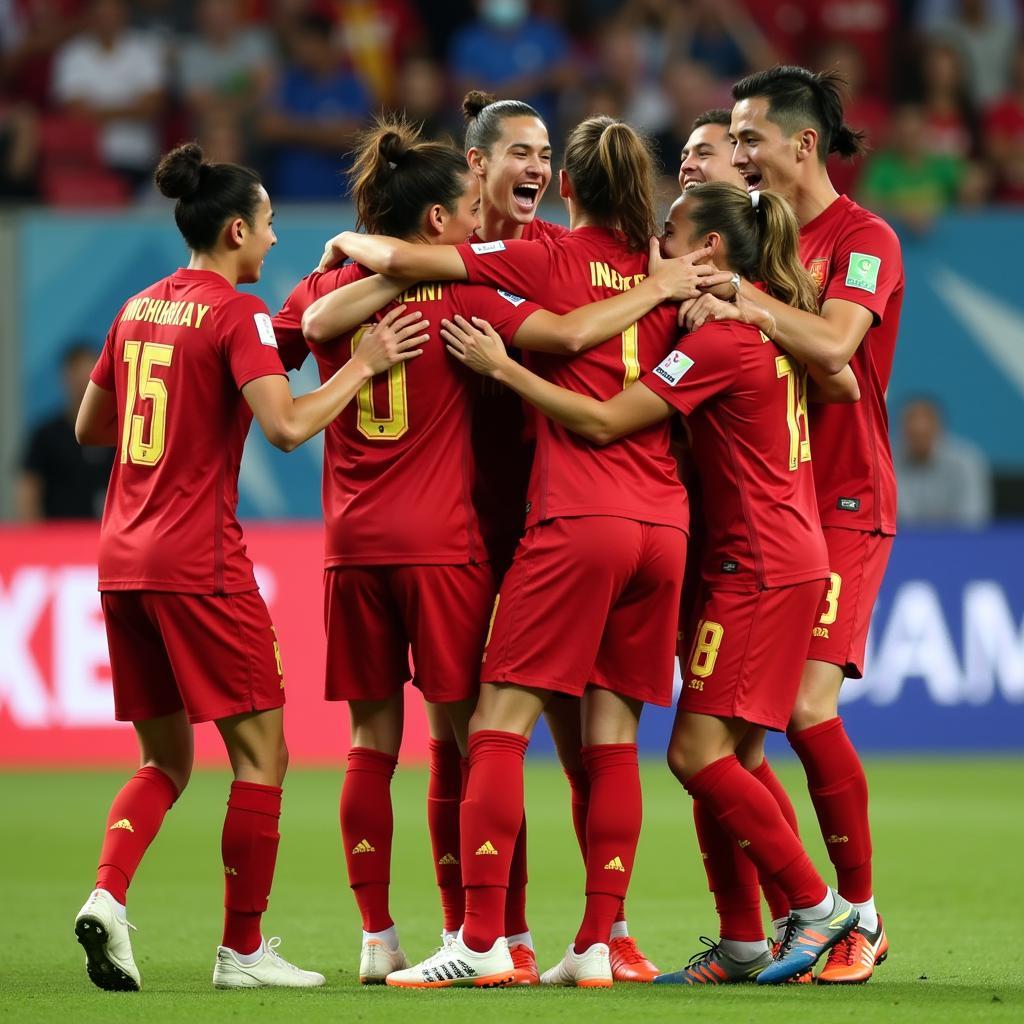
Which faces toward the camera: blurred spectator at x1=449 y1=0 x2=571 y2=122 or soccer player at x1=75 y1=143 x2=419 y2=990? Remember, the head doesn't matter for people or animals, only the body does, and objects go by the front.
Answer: the blurred spectator

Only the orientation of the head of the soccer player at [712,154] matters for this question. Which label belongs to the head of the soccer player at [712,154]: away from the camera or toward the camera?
toward the camera

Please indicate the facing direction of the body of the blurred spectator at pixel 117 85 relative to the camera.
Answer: toward the camera

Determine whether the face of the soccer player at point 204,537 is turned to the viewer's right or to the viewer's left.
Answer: to the viewer's right

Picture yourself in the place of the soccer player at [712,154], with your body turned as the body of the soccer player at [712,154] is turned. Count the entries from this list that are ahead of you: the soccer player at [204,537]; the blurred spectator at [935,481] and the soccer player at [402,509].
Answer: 2

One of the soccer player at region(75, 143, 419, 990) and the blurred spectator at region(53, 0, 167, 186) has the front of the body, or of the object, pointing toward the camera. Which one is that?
the blurred spectator

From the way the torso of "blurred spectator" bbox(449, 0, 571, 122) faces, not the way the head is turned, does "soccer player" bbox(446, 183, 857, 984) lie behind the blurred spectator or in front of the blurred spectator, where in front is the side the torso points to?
in front

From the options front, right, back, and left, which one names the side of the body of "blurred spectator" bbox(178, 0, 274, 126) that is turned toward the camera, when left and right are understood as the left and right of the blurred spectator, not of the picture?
front

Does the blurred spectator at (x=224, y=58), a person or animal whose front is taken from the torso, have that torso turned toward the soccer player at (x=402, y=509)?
yes

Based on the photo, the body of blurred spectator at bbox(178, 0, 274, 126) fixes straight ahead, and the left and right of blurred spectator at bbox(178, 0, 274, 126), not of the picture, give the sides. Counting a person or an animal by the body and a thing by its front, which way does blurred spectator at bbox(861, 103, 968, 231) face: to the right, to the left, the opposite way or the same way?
the same way

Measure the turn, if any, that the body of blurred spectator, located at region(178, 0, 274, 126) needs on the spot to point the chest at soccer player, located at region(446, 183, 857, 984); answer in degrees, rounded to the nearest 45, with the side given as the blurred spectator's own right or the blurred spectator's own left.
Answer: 0° — they already face them

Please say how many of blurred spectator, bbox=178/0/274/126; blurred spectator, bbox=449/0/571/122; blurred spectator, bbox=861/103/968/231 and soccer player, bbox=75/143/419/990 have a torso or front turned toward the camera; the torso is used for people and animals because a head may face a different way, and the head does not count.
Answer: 3

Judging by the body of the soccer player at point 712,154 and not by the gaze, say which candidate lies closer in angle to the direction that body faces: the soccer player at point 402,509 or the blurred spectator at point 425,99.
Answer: the soccer player

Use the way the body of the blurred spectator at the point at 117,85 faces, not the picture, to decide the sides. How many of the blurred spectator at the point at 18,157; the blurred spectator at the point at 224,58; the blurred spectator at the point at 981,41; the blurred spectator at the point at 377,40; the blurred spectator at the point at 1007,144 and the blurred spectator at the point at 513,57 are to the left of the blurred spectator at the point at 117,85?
5

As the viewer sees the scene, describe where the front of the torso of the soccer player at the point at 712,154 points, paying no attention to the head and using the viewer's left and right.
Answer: facing the viewer and to the left of the viewer

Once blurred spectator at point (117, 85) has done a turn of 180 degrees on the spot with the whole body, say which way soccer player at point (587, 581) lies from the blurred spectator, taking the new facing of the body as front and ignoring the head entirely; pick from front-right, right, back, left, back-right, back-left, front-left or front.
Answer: back

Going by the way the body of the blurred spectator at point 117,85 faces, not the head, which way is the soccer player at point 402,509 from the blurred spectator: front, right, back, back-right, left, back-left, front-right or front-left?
front

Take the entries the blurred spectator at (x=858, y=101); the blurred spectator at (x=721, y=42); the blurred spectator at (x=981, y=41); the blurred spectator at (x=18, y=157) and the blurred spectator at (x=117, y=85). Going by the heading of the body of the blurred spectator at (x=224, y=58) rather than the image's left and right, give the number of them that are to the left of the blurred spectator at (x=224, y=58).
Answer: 3

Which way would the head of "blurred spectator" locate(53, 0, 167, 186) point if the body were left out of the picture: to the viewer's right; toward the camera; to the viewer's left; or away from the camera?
toward the camera

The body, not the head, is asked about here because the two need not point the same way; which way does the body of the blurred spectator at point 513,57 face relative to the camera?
toward the camera

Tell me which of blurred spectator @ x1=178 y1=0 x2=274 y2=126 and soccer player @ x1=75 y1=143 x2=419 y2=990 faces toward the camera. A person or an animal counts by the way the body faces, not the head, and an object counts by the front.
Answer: the blurred spectator
